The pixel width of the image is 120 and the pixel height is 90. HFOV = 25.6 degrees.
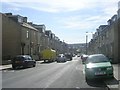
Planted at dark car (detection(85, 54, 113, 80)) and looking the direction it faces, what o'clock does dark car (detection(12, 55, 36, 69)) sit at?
dark car (detection(12, 55, 36, 69)) is roughly at 5 o'clock from dark car (detection(85, 54, 113, 80)).

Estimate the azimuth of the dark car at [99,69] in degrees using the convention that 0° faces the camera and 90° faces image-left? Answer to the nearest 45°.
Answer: approximately 0°
